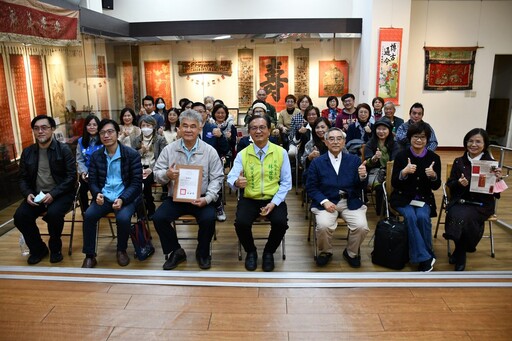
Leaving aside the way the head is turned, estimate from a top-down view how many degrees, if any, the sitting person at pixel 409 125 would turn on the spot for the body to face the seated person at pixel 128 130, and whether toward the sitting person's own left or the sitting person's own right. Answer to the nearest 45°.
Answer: approximately 45° to the sitting person's own right

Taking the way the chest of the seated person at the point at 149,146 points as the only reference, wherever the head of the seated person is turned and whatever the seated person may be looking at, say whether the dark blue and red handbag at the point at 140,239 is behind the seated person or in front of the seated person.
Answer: in front

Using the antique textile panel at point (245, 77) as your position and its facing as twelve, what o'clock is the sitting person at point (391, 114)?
The sitting person is roughly at 11 o'clock from the antique textile panel.

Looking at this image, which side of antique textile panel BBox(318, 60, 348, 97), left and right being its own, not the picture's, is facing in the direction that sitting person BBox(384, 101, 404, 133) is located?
front

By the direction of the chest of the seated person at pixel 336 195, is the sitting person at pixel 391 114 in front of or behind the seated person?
behind

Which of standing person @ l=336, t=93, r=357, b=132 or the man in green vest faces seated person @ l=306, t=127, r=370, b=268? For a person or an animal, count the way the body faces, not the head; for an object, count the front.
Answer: the standing person

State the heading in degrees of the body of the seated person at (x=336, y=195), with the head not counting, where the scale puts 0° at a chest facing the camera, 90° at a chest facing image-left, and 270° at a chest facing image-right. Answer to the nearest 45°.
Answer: approximately 0°

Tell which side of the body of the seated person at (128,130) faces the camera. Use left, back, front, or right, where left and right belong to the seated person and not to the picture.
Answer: front

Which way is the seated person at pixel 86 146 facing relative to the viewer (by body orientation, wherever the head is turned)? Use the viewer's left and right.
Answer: facing the viewer

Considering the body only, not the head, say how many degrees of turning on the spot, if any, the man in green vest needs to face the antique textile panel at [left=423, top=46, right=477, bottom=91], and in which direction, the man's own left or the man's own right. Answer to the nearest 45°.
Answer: approximately 135° to the man's own left

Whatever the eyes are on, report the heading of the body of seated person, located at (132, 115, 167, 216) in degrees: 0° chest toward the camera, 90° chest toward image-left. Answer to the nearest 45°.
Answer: approximately 0°
